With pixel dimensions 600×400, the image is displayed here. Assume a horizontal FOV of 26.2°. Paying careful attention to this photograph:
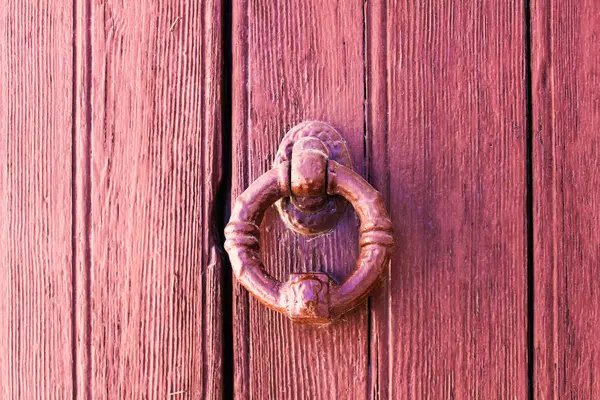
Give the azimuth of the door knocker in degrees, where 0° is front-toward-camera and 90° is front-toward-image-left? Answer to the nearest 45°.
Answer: approximately 0°
